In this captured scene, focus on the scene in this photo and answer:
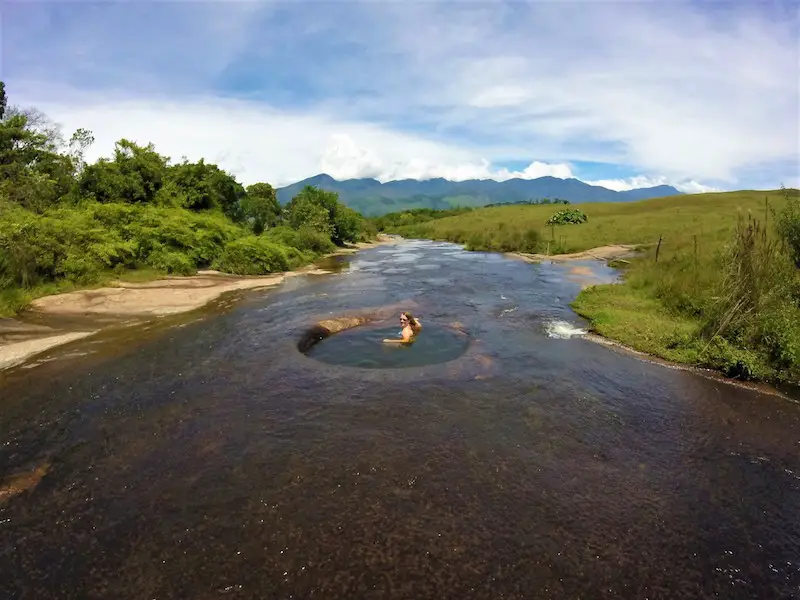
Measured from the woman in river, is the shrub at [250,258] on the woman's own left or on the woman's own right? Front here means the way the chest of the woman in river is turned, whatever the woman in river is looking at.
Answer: on the woman's own right

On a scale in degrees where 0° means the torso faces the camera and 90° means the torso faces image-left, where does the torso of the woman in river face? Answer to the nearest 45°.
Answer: approximately 45°

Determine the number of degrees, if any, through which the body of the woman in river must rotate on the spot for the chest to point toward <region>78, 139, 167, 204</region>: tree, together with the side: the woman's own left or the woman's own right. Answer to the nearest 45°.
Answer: approximately 90° to the woman's own right

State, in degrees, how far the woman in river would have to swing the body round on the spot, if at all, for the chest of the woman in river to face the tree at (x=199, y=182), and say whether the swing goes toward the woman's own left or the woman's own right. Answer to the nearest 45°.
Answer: approximately 90° to the woman's own right

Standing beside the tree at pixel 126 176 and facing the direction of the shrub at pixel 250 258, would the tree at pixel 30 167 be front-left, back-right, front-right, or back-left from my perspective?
back-right
